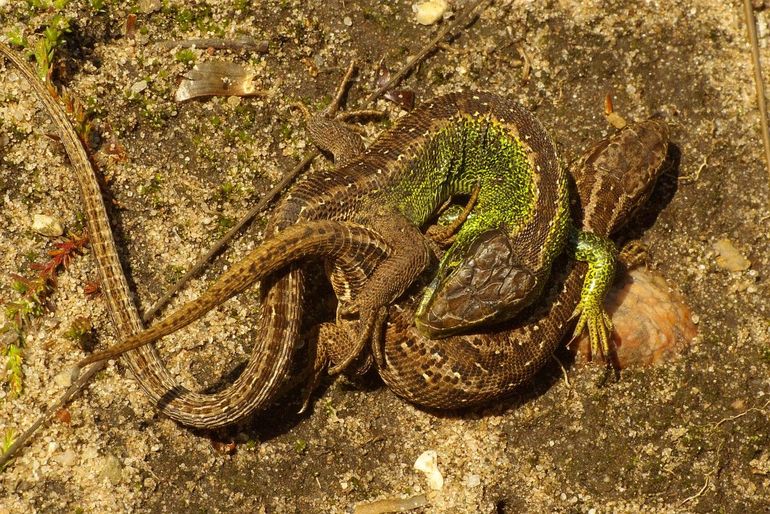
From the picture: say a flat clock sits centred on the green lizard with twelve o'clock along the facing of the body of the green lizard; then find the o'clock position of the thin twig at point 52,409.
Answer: The thin twig is roughly at 1 o'clock from the green lizard.

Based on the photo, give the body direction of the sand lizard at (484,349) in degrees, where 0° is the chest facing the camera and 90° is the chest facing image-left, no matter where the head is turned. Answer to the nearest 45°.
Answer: approximately 225°

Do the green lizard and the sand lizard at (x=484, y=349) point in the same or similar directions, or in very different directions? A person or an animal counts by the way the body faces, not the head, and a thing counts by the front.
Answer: very different directions

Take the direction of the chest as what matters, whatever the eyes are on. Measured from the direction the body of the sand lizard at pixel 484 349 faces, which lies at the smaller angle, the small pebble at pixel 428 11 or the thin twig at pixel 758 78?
the thin twig

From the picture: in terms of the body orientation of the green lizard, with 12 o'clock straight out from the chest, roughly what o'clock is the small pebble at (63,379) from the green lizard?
The small pebble is roughly at 1 o'clock from the green lizard.

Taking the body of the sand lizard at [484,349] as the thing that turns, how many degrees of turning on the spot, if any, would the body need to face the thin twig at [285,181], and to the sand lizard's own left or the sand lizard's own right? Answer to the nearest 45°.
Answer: approximately 90° to the sand lizard's own left

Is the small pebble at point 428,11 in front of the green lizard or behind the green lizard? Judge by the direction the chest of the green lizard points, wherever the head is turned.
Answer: behind

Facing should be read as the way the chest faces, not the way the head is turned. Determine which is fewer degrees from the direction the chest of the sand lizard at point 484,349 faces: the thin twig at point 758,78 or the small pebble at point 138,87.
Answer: the thin twig
